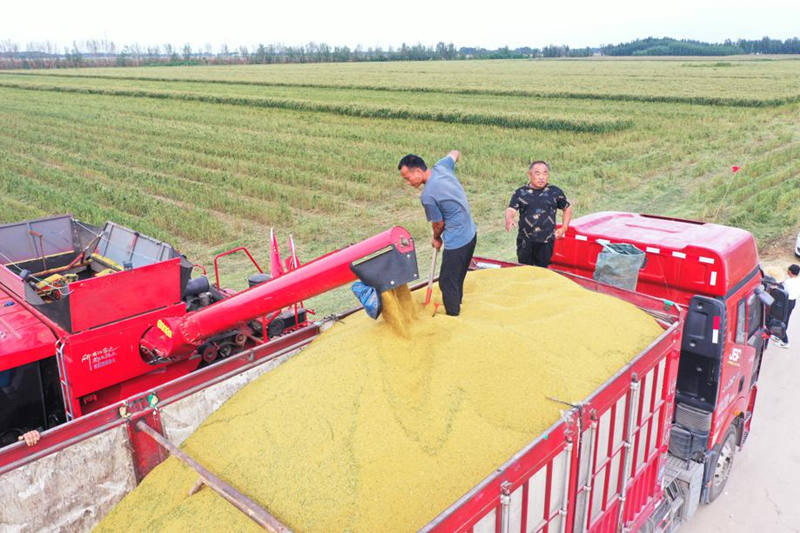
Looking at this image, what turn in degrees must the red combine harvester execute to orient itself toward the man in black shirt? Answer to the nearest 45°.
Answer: approximately 135° to its left

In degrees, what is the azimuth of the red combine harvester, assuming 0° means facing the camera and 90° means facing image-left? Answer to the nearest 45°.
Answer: approximately 45°

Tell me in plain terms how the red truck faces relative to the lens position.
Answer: facing away from the viewer and to the right of the viewer

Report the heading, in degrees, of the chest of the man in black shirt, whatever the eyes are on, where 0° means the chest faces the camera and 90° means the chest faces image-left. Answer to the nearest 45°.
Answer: approximately 0°
